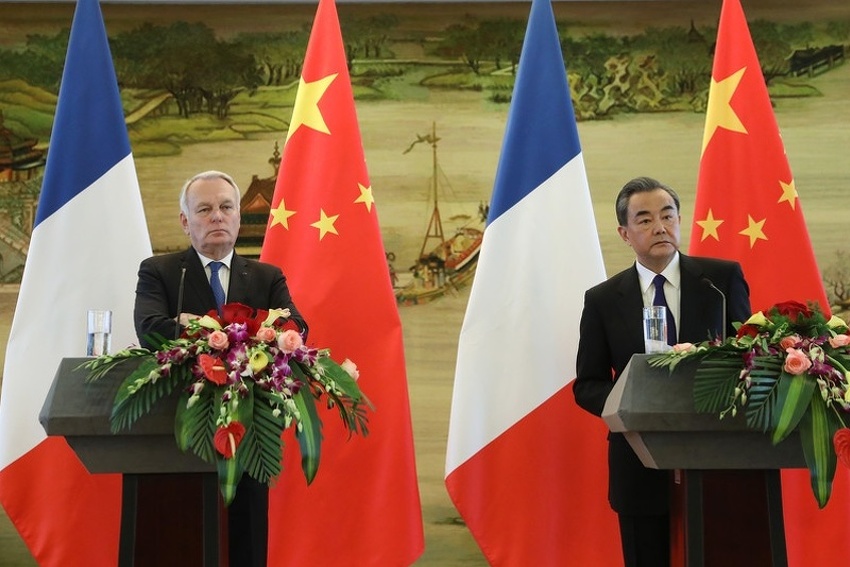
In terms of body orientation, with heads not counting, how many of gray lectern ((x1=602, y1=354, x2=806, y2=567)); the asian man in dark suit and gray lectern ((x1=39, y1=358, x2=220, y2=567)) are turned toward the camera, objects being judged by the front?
3

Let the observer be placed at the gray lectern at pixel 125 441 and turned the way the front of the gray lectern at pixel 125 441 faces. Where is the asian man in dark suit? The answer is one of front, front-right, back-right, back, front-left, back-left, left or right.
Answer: left

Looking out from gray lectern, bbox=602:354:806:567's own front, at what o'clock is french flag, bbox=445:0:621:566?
The french flag is roughly at 5 o'clock from the gray lectern.

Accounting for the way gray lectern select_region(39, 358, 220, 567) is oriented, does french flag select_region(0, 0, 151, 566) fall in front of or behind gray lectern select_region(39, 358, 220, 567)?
behind

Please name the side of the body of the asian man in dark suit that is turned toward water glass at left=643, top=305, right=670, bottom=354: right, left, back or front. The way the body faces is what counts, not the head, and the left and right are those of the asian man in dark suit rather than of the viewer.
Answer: front

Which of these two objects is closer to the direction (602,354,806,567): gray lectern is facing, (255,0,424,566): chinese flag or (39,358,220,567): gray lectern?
the gray lectern

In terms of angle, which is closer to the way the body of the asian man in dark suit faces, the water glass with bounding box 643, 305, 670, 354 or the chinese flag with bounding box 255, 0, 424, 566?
the water glass

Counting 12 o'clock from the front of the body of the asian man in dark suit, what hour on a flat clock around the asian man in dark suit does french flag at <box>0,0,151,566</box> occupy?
The french flag is roughly at 3 o'clock from the asian man in dark suit.

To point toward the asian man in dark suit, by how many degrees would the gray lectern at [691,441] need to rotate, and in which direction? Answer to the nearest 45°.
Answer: approximately 180°

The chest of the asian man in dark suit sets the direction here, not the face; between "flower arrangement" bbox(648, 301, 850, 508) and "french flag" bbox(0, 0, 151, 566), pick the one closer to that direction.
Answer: the flower arrangement

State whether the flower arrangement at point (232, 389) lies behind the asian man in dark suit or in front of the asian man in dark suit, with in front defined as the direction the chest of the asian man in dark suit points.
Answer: in front
